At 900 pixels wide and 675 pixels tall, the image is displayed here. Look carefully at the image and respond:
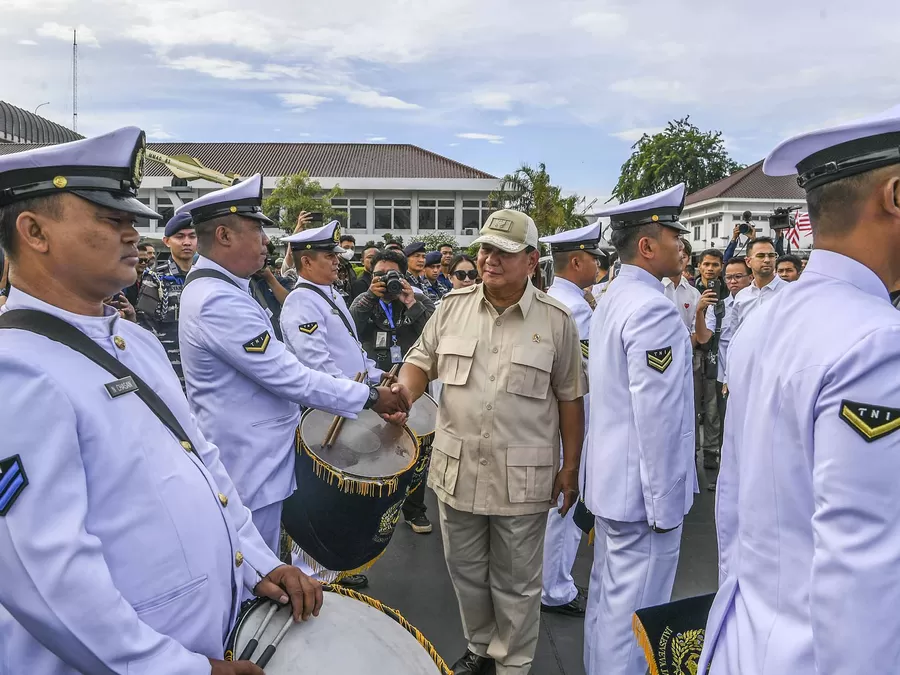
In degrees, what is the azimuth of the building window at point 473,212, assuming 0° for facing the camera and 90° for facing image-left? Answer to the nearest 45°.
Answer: approximately 0°

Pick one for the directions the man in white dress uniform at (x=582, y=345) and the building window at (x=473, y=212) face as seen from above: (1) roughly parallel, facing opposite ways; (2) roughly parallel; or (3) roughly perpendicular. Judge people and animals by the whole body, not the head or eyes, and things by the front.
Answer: roughly perpendicular

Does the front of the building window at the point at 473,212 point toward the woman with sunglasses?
yes

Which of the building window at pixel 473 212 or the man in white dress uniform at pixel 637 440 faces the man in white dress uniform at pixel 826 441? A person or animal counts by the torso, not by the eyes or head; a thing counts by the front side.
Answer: the building window
